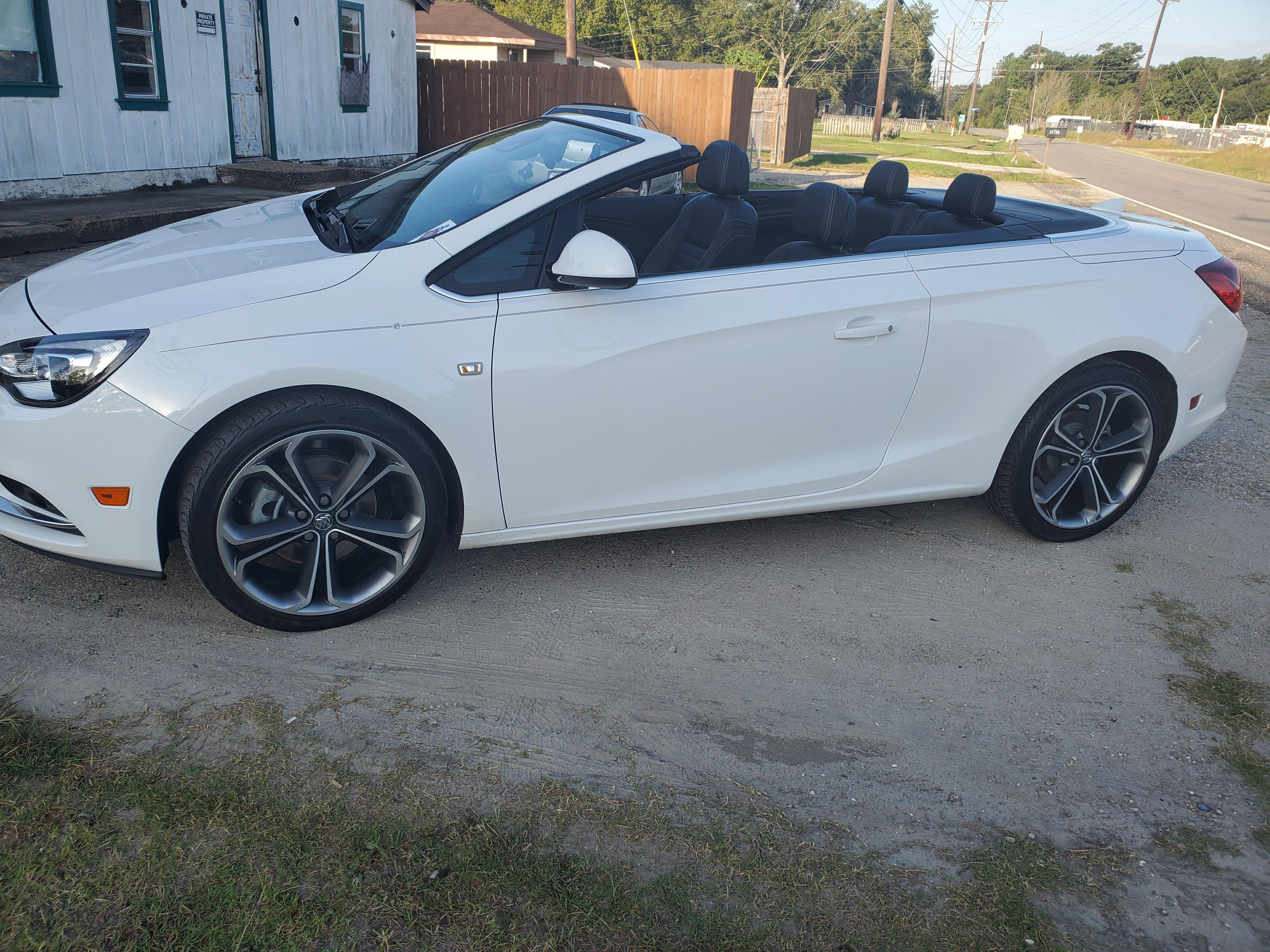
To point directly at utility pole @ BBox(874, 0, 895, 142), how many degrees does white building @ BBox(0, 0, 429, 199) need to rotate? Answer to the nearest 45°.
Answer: approximately 90° to its left

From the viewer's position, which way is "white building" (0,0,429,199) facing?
facing the viewer and to the right of the viewer

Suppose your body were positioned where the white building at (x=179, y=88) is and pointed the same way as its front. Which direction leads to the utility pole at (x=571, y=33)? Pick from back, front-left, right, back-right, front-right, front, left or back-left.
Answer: left

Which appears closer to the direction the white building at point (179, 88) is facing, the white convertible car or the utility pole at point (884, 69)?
the white convertible car

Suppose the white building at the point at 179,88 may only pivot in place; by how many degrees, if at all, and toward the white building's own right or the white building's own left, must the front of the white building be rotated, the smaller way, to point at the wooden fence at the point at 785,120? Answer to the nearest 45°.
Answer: approximately 90° to the white building's own left

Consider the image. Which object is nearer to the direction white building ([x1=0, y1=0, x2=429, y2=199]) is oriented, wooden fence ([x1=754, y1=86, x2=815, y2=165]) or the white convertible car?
the white convertible car

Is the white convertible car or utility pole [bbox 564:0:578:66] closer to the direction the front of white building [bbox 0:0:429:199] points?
the white convertible car

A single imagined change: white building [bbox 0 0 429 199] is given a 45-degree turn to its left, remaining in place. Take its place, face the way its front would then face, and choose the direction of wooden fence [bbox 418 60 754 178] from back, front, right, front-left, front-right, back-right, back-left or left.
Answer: front-left
